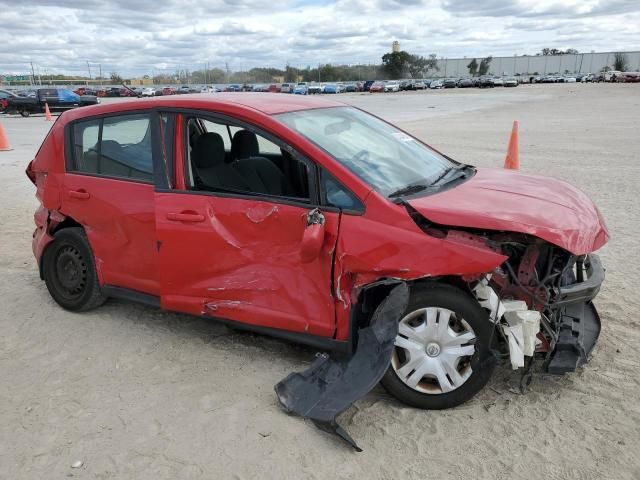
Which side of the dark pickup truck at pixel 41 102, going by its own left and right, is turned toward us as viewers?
right

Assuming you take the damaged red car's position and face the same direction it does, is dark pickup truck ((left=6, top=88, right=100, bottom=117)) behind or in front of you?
behind

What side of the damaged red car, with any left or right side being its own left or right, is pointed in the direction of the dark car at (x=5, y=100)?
back

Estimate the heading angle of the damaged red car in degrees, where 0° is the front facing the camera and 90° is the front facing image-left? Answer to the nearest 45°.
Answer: approximately 315°

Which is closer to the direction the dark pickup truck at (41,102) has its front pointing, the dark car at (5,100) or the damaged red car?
the damaged red car

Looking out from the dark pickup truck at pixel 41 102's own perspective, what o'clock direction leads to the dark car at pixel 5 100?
the dark car at pixel 5 100 is roughly at 7 o'clock from the dark pickup truck at pixel 41 102.

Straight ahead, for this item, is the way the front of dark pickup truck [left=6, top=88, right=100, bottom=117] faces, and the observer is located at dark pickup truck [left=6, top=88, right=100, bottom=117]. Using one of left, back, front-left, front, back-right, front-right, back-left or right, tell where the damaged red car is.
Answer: right
